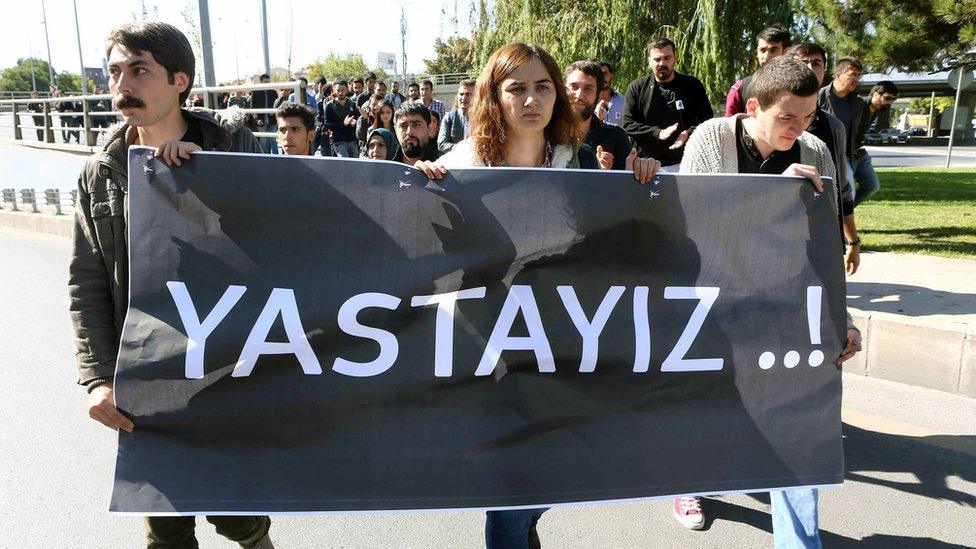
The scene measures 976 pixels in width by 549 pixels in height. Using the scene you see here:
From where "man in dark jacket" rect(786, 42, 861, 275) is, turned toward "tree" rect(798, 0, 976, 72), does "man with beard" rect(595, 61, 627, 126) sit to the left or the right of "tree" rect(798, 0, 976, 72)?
left

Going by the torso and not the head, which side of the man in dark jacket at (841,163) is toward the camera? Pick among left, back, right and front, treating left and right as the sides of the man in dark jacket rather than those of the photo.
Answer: front

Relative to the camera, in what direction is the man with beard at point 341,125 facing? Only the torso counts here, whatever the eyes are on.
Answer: toward the camera

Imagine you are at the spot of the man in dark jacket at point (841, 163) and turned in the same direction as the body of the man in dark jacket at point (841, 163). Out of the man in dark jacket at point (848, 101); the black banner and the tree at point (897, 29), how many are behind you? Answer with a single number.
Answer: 2

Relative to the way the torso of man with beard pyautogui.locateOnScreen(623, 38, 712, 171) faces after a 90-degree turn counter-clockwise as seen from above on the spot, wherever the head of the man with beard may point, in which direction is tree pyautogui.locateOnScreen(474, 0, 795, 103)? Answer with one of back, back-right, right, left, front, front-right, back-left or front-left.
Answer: left

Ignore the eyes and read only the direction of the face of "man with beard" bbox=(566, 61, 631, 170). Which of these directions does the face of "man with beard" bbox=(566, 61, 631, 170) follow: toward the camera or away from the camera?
toward the camera

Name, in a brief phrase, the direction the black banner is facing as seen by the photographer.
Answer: facing the viewer

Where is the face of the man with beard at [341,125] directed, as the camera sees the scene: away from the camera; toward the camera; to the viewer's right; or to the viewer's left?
toward the camera

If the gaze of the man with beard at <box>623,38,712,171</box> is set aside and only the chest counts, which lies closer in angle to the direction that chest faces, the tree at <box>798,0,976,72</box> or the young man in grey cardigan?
the young man in grey cardigan

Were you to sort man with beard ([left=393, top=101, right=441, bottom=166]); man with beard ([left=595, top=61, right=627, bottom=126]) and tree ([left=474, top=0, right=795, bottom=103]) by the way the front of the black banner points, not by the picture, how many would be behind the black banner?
3

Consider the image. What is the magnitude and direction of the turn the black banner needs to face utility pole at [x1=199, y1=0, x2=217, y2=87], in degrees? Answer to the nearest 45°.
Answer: approximately 180°

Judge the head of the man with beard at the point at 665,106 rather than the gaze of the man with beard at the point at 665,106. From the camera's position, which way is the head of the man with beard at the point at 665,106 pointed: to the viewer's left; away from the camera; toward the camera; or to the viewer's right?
toward the camera

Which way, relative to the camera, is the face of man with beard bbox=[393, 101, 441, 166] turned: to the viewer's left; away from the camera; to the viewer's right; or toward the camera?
toward the camera

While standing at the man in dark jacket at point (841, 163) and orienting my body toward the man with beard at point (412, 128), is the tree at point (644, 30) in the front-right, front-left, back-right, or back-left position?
front-right
